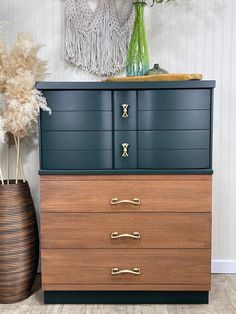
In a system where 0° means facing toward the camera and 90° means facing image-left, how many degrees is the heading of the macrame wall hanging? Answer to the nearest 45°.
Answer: approximately 0°

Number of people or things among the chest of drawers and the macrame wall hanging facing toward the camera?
2

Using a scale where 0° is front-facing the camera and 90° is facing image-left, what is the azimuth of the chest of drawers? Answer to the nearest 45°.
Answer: approximately 0°

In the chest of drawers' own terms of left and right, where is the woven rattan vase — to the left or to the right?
on its right
